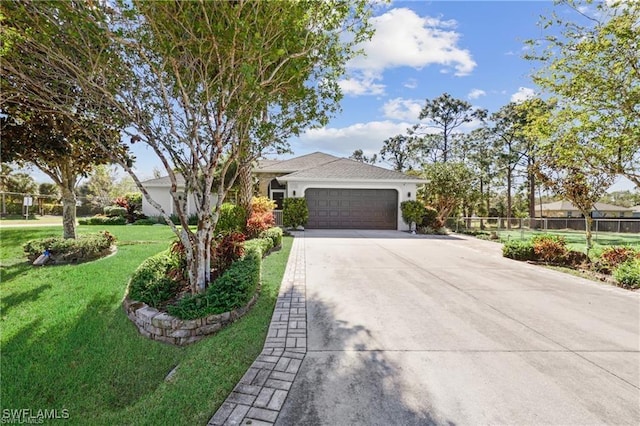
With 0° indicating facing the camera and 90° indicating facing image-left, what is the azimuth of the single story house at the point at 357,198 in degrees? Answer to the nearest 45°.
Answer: approximately 0°

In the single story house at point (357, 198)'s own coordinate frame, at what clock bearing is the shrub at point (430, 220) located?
The shrub is roughly at 9 o'clock from the single story house.

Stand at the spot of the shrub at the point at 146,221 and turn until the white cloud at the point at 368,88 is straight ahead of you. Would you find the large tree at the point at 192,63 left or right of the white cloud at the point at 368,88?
right

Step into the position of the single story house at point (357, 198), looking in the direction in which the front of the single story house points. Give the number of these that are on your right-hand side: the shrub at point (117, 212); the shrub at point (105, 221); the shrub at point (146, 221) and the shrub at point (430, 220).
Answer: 3

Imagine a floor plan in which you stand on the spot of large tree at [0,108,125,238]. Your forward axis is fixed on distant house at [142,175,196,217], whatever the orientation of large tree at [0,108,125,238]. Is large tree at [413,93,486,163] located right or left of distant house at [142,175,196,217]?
right

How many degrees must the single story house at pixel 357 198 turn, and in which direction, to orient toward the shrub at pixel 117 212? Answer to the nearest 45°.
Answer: approximately 90° to its right

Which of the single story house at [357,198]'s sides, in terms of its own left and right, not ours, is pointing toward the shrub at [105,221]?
right

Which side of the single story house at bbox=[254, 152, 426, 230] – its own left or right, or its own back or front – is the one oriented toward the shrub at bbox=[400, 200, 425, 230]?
left

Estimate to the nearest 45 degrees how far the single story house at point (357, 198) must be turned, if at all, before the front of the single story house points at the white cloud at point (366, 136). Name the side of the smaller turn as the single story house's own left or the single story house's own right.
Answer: approximately 180°

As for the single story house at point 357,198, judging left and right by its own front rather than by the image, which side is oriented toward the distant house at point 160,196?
right

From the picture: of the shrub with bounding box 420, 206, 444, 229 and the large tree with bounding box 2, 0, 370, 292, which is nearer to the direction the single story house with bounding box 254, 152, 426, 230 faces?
the large tree

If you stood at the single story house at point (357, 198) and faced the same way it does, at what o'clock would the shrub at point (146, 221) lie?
The shrub is roughly at 3 o'clock from the single story house.

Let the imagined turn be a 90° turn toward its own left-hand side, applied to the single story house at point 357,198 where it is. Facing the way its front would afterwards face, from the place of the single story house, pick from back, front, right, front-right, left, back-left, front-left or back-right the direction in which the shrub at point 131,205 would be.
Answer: back

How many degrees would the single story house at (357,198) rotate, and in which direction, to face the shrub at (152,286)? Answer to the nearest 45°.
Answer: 0° — it already faces it
